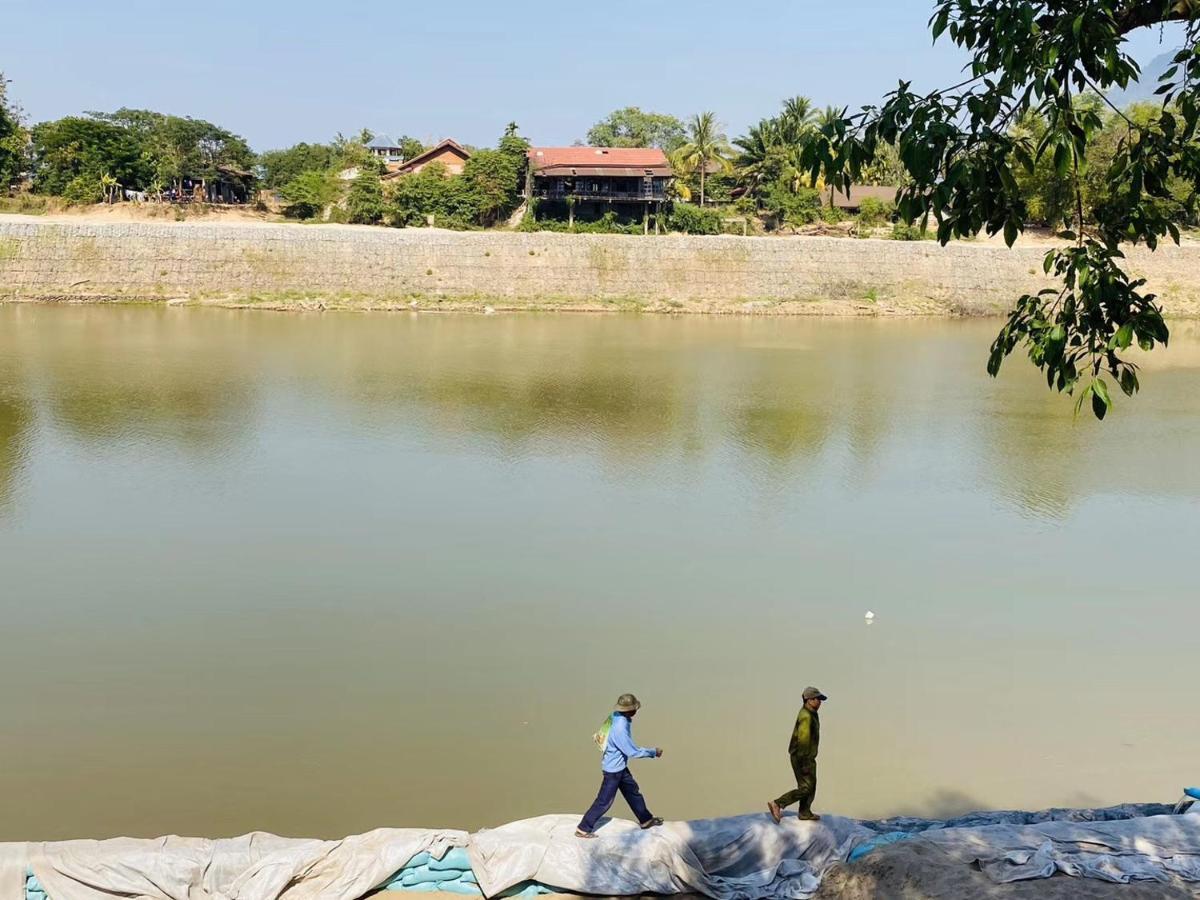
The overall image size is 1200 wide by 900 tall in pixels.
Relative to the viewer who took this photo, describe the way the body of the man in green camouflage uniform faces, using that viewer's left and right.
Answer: facing to the right of the viewer

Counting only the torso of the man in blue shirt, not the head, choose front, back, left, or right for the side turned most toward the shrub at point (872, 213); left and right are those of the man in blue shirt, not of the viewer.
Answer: left

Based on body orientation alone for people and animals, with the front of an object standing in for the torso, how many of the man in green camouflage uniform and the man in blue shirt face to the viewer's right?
2

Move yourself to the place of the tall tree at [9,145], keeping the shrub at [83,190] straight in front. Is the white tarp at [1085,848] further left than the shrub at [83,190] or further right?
right

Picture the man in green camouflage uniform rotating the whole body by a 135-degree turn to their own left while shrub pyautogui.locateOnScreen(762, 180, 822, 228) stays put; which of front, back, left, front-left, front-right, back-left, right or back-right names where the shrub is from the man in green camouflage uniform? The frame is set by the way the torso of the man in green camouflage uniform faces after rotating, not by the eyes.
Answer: front-right

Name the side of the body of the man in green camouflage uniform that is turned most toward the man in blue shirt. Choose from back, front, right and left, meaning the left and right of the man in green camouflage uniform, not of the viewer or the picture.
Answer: back

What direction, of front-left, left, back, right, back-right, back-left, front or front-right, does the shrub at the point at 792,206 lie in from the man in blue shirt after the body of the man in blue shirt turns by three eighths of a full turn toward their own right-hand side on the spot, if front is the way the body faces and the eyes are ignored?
back-right

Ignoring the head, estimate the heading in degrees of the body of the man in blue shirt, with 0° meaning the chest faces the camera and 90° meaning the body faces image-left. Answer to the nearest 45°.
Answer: approximately 270°

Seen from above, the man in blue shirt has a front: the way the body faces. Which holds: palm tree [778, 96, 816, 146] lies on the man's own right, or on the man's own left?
on the man's own left
